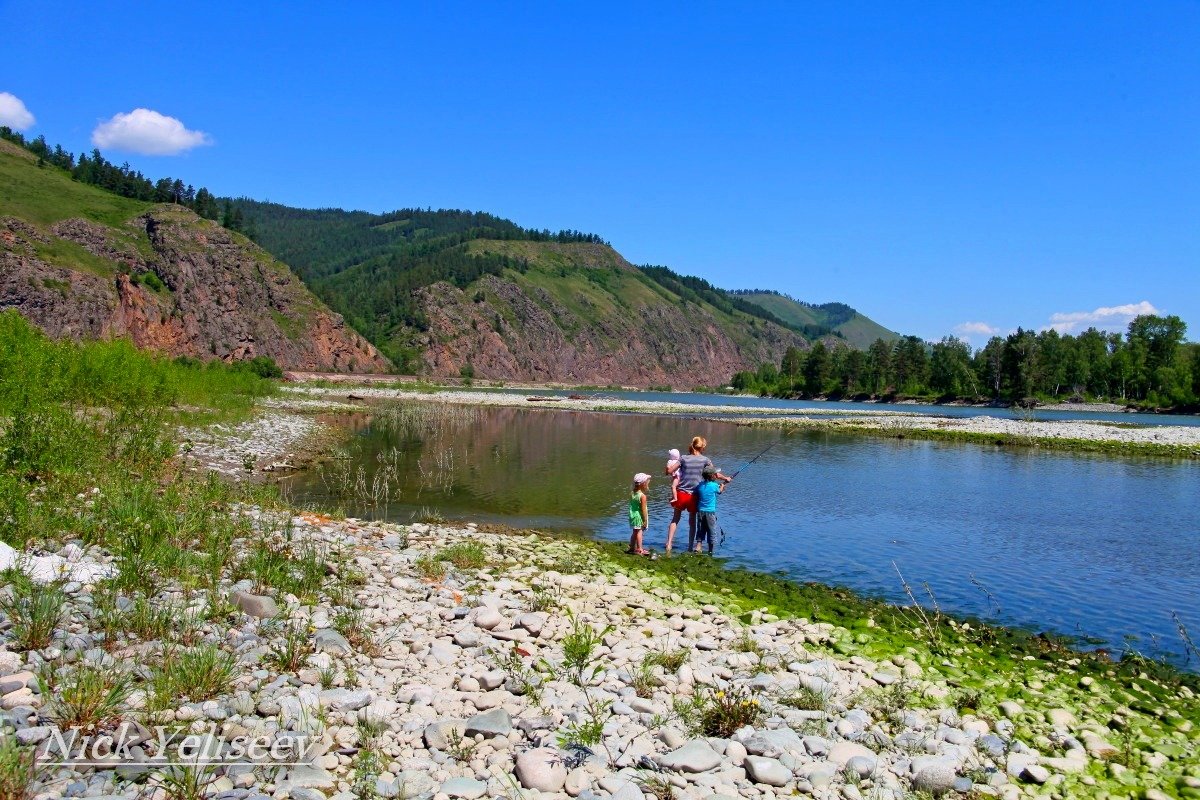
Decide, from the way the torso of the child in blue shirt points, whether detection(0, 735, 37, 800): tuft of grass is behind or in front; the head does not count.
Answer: behind

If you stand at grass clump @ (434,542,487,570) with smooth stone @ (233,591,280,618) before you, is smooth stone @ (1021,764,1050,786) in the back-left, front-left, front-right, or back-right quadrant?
front-left

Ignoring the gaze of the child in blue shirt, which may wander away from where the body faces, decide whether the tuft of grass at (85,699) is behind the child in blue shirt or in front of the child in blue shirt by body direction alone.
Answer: behind

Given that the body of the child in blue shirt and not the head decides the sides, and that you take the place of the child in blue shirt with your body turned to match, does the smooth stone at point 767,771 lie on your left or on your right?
on your right

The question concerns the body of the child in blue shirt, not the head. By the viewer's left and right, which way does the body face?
facing away from the viewer and to the right of the viewer

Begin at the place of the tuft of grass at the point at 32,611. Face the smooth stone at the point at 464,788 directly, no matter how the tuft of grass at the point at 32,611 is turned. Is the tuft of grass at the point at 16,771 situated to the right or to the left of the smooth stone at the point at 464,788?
right

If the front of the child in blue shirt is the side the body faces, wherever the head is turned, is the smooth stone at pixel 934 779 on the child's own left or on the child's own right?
on the child's own right

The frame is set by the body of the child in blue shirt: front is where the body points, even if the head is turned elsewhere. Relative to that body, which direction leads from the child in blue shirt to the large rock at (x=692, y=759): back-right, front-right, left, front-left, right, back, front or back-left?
back-right

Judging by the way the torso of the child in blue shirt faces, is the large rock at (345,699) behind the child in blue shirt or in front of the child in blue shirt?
behind

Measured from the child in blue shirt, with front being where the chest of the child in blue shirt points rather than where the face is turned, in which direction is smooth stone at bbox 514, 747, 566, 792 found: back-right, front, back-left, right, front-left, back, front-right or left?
back-right

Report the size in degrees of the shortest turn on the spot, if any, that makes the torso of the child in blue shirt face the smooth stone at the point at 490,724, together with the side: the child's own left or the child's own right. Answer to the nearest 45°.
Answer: approximately 135° to the child's own right

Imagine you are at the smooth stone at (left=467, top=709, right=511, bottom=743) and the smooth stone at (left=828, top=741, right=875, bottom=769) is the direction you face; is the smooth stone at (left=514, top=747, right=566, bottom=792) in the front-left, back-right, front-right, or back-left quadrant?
front-right

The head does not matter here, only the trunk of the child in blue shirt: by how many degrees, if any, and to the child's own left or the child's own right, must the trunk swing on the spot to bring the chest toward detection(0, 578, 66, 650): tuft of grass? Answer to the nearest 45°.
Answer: approximately 180°

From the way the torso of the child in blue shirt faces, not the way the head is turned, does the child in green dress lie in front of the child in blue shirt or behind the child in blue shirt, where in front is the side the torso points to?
behind

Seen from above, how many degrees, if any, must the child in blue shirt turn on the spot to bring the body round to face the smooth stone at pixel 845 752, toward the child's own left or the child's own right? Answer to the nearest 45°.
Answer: approximately 135° to the child's own right
